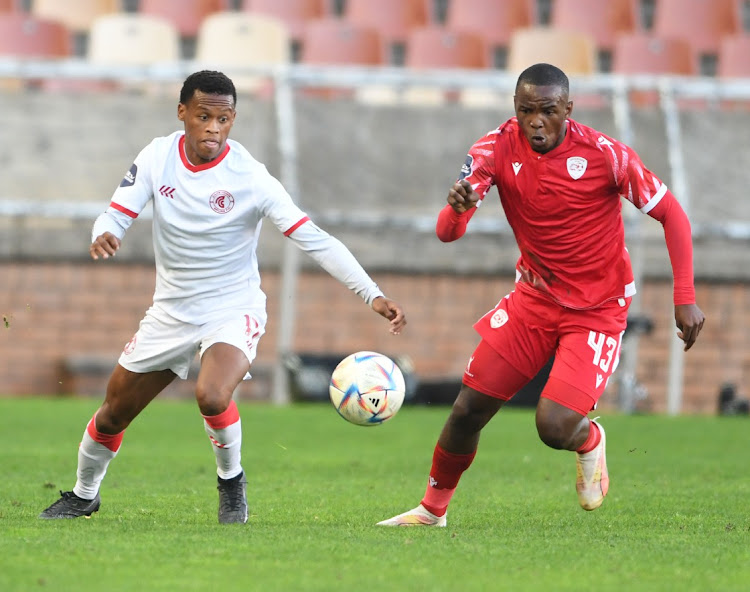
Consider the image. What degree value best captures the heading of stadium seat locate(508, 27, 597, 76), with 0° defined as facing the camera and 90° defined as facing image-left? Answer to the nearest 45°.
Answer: approximately 0°

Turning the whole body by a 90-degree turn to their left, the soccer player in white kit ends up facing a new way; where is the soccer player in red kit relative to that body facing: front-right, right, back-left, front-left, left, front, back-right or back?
front

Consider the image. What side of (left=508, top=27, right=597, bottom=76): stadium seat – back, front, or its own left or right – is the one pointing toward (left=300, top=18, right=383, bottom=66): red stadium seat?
right

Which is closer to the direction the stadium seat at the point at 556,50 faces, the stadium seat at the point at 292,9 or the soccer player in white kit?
the soccer player in white kit

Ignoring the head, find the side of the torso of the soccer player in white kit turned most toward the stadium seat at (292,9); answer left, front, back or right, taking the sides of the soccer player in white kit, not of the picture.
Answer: back

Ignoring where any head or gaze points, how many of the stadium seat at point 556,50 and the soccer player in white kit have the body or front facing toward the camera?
2

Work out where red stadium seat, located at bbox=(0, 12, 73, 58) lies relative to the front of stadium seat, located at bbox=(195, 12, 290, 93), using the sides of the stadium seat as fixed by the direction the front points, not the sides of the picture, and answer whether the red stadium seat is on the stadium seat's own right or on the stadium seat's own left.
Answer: on the stadium seat's own right

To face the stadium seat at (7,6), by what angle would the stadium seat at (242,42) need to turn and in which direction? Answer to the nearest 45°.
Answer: approximately 135° to its right

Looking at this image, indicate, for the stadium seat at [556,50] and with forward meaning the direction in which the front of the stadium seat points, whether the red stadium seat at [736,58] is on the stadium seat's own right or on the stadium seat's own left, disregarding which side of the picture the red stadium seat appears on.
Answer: on the stadium seat's own left
